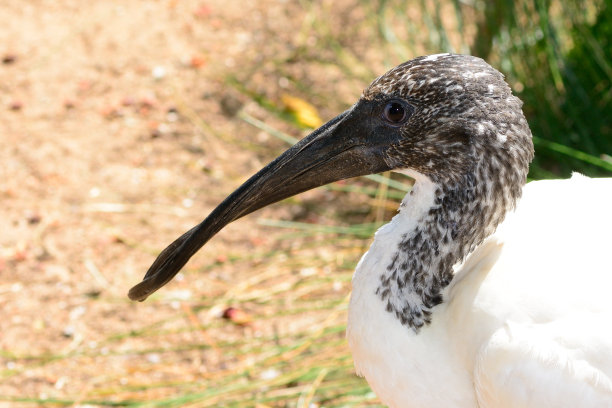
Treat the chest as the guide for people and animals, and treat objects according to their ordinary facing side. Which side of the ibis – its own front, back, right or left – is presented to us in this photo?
left
